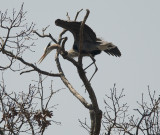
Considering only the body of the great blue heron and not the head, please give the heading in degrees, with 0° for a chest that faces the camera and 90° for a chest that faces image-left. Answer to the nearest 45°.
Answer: approximately 90°
